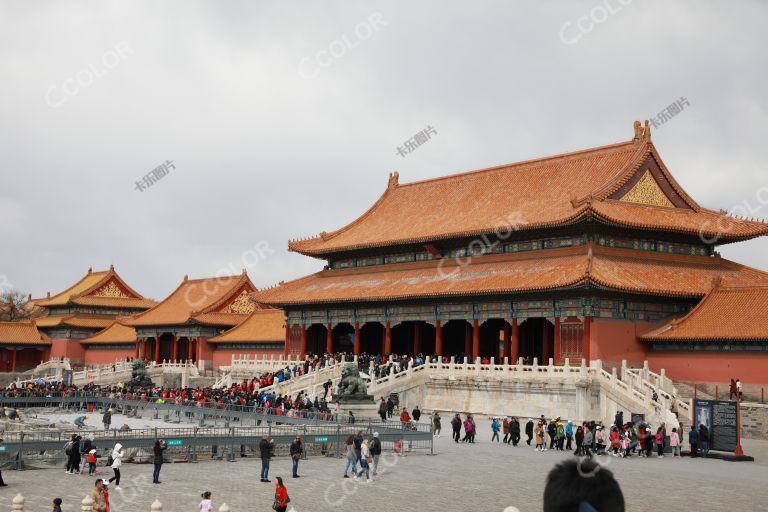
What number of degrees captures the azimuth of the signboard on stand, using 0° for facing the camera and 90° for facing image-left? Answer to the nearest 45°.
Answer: approximately 0°

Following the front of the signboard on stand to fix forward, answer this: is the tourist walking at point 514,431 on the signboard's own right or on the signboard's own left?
on the signboard's own right
